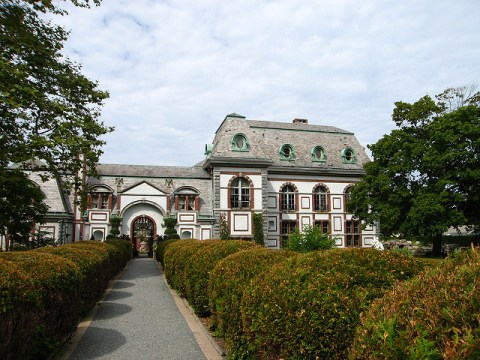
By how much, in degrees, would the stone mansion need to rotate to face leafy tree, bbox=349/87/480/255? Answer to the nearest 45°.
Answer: approximately 45° to its left

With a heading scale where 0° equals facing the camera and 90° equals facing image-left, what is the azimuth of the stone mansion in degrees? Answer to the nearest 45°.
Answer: approximately 0°

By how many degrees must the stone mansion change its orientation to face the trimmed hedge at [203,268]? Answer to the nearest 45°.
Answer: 0° — it already faces it

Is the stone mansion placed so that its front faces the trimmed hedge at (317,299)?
yes

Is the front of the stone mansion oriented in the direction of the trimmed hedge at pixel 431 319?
yes

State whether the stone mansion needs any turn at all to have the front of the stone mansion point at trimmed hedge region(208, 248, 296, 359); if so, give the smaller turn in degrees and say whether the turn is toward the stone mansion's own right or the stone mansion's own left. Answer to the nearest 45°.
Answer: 0° — it already faces it

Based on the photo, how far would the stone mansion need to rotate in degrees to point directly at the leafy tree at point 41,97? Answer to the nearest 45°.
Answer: approximately 45° to its right
